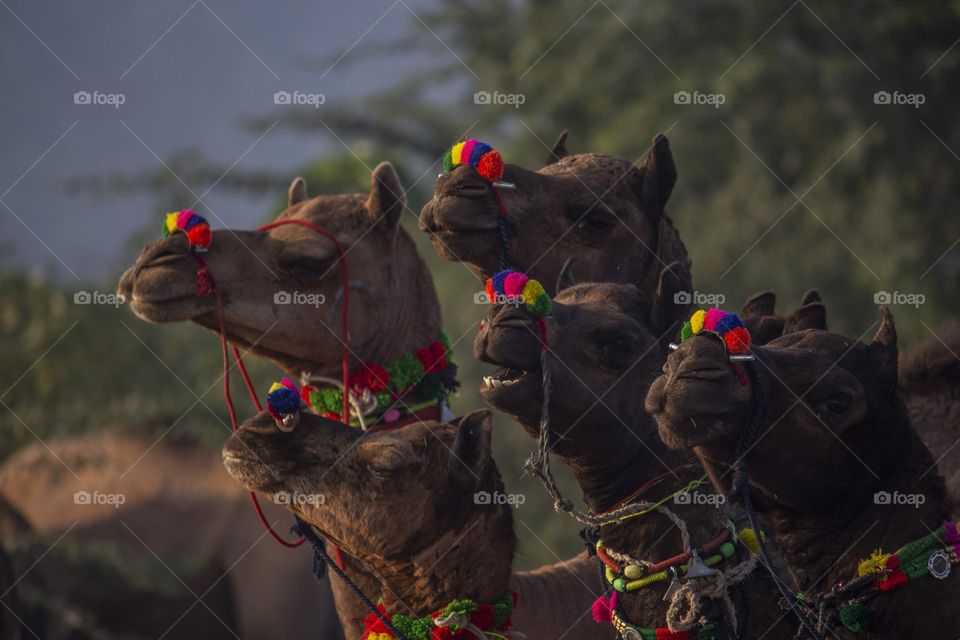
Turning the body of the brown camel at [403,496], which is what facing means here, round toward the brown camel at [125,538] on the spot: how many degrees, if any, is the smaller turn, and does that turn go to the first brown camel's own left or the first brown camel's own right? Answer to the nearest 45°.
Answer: approximately 90° to the first brown camel's own right

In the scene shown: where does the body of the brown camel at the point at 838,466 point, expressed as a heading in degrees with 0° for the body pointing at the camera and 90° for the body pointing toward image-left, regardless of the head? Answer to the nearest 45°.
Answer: approximately 45°

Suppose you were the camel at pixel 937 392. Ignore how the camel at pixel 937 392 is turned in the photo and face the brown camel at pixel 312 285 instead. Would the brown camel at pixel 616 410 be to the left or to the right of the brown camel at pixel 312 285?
left

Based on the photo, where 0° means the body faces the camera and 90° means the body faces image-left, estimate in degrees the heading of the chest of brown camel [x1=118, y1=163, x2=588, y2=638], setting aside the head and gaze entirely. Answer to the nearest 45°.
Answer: approximately 45°

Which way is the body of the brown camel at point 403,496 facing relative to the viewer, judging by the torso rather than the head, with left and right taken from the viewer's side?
facing to the left of the viewer

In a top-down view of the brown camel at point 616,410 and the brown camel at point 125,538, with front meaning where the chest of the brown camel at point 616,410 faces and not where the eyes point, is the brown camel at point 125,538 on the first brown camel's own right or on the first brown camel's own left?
on the first brown camel's own right

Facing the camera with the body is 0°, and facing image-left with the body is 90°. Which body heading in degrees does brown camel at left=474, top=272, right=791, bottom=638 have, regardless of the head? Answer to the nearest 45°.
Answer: approximately 45°
